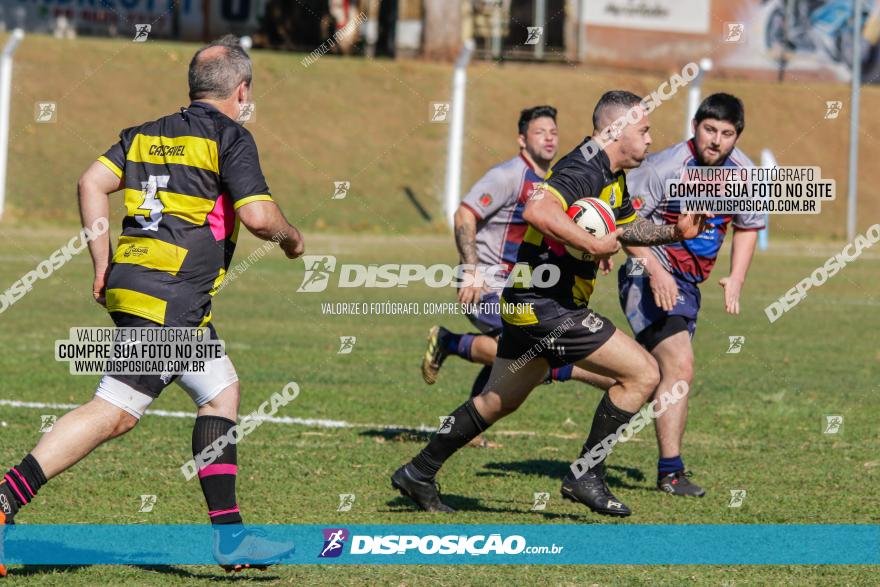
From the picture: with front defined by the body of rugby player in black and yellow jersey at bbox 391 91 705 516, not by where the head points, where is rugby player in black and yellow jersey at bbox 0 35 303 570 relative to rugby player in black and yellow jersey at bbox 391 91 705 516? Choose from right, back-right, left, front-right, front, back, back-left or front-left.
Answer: back-right

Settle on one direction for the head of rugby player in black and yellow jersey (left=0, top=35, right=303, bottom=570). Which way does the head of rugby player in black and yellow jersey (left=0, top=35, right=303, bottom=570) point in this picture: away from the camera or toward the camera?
away from the camera

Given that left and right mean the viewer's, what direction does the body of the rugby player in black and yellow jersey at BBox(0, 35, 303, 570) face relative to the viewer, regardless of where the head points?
facing away from the viewer and to the right of the viewer

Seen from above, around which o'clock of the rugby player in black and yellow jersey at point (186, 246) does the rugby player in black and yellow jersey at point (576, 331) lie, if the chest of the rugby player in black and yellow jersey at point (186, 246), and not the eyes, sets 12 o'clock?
the rugby player in black and yellow jersey at point (576, 331) is roughly at 1 o'clock from the rugby player in black and yellow jersey at point (186, 246).

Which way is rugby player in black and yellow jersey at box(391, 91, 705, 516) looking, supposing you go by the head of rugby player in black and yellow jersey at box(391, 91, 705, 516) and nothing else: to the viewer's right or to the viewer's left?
to the viewer's right

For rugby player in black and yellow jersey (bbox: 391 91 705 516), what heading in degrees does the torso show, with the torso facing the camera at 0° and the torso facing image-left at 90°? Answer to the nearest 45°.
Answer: approximately 270°

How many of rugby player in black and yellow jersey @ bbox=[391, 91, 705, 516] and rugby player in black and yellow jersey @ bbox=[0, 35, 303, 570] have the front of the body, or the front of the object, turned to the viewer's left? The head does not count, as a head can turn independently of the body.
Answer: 0
